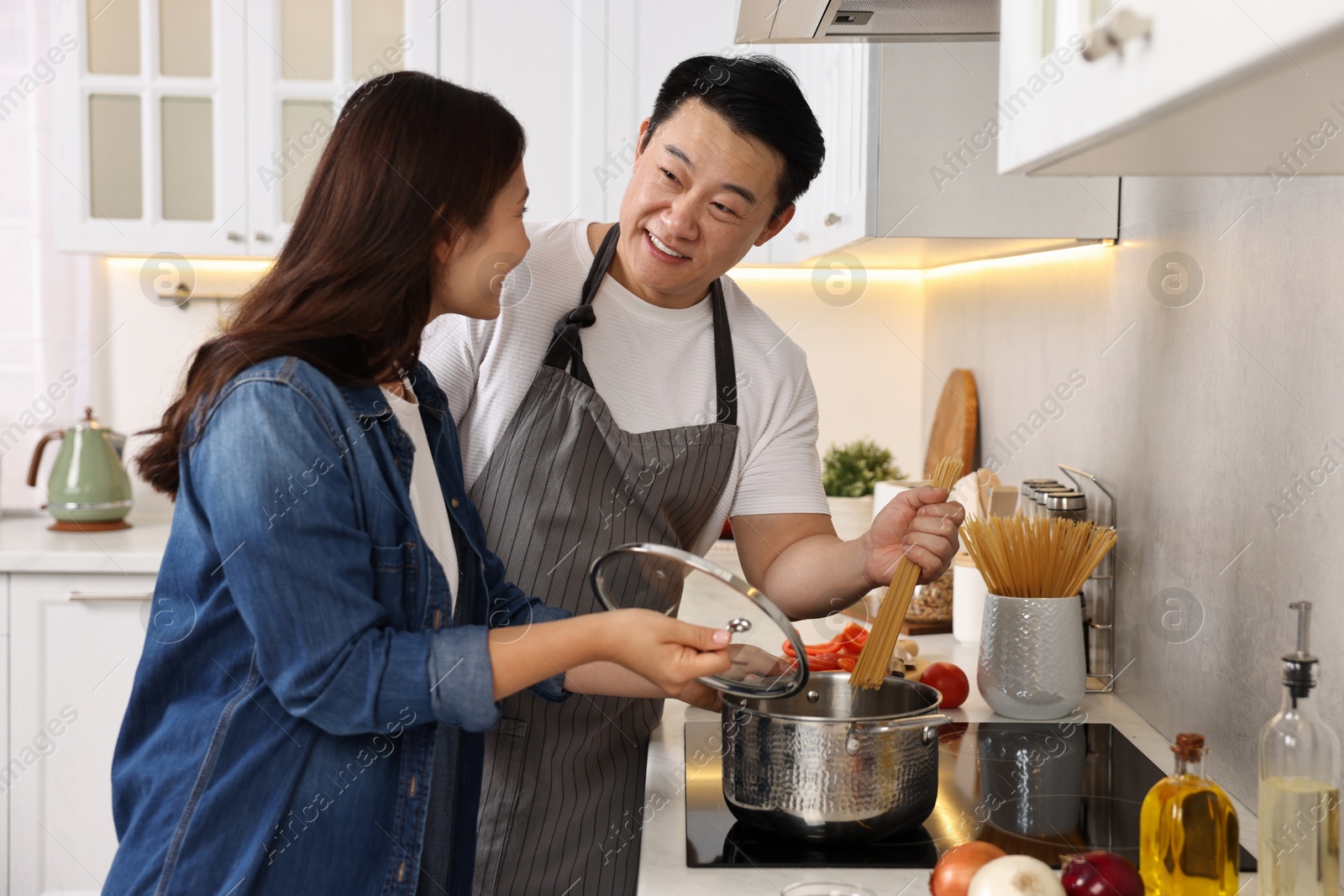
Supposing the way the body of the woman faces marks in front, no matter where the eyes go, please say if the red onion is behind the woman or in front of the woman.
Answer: in front

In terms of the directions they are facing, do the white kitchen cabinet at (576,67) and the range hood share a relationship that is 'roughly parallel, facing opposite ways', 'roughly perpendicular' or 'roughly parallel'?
roughly perpendicular

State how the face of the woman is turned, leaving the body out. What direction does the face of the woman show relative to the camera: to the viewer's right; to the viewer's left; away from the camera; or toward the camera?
to the viewer's right

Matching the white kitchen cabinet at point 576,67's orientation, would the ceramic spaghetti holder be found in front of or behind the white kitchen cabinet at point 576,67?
in front

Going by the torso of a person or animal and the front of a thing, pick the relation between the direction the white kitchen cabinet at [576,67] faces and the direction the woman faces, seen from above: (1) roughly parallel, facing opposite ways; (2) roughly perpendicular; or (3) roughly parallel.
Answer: roughly perpendicular

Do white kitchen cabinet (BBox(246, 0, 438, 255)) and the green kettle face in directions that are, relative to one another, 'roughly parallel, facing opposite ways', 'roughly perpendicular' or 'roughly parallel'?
roughly perpendicular

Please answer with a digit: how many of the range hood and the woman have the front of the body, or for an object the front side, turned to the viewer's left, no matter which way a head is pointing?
1

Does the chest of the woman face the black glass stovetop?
yes

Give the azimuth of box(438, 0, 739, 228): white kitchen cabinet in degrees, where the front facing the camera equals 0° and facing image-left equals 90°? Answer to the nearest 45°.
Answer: approximately 0°
